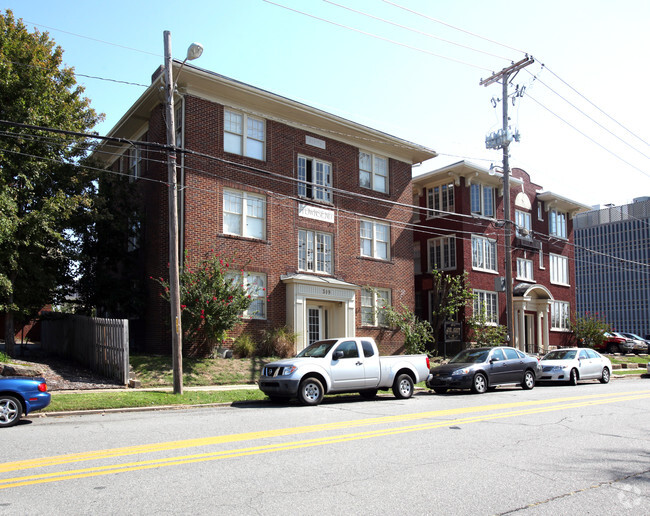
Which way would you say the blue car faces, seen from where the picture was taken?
facing to the left of the viewer

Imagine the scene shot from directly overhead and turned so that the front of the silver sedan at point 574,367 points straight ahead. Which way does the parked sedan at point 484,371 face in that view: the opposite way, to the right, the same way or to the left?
the same way

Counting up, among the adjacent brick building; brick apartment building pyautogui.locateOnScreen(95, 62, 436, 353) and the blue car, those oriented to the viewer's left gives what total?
1

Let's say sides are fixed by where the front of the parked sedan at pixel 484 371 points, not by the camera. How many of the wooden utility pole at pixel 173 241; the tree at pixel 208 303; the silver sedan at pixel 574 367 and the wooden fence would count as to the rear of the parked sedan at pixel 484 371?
1

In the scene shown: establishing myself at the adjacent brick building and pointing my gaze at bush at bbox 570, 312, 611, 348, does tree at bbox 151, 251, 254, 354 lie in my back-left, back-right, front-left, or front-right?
back-right

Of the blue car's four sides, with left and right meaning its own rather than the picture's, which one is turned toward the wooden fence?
right

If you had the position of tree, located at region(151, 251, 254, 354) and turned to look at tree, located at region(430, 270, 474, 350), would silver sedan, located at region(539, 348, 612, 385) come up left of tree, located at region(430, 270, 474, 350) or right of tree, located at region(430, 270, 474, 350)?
right

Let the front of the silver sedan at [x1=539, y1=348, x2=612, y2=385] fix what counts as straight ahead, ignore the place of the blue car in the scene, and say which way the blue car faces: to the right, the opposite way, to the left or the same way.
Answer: the same way

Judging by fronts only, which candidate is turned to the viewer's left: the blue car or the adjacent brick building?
the blue car

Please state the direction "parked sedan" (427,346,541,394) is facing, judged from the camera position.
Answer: facing the viewer and to the left of the viewer

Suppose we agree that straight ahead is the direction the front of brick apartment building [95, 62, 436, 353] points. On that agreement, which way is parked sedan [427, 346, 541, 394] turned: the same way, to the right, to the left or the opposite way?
to the right

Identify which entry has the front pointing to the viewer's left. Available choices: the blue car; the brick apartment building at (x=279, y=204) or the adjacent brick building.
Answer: the blue car

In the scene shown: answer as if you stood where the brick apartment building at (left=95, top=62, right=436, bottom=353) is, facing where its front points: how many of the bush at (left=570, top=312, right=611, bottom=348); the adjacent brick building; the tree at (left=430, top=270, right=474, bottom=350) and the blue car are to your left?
3

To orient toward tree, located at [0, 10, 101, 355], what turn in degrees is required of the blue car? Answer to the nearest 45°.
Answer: approximately 90° to its right

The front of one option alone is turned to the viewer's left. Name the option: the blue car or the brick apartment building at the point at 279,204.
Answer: the blue car
